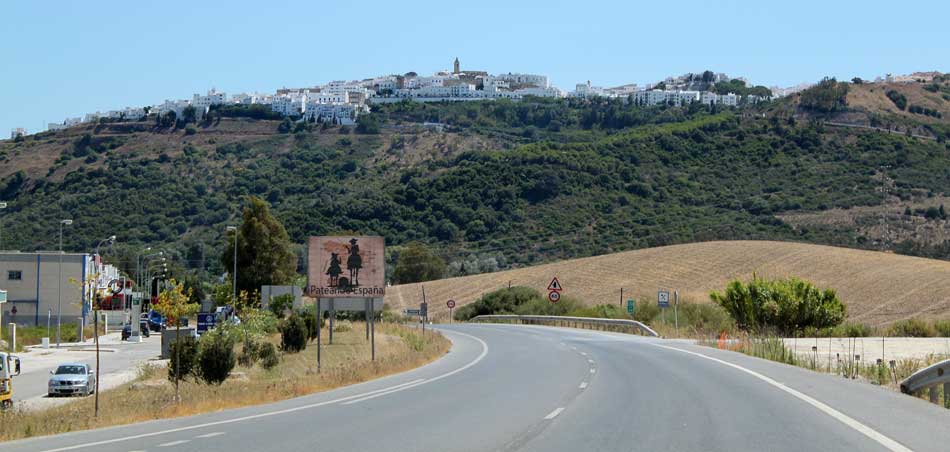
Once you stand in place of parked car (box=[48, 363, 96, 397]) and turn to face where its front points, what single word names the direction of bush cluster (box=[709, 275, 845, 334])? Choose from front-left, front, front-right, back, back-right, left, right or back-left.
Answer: back-left

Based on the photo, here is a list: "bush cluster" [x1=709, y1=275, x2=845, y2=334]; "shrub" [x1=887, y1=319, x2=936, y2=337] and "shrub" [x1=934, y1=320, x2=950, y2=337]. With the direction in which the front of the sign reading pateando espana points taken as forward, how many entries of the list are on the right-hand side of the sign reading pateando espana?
0

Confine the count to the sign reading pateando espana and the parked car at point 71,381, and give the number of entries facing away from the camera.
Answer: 0

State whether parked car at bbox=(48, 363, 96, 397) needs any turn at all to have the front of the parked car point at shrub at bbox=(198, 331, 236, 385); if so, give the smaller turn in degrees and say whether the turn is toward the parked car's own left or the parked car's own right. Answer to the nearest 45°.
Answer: approximately 90° to the parked car's own left

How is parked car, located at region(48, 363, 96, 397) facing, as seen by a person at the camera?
facing the viewer and to the left of the viewer

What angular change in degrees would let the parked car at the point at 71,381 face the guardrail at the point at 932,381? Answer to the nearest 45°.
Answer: approximately 90° to its left

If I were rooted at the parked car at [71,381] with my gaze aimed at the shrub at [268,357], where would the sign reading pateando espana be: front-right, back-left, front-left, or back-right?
front-right

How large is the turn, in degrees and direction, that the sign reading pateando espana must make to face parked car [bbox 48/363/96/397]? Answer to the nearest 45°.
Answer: approximately 90° to its right

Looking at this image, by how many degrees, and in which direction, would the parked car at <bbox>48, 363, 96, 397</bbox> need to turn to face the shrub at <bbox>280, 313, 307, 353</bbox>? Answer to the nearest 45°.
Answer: approximately 180°

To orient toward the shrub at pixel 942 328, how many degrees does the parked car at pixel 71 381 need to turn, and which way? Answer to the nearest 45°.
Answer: approximately 135° to its left

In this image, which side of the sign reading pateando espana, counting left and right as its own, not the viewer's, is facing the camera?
front

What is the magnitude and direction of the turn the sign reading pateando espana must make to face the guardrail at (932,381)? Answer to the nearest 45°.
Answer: approximately 45° to its left

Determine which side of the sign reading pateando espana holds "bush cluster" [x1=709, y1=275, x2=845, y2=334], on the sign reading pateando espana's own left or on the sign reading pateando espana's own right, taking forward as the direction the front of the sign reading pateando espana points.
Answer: on the sign reading pateando espana's own left
